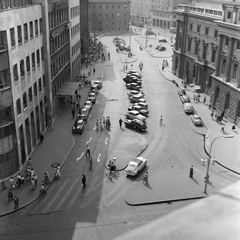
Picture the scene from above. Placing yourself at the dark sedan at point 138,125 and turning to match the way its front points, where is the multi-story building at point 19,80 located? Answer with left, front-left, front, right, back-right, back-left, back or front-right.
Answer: right

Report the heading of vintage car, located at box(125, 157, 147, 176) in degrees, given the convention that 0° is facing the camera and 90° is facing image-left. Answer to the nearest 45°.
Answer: approximately 45°

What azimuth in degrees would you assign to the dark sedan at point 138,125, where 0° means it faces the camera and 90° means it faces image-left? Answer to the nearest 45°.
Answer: approximately 315°

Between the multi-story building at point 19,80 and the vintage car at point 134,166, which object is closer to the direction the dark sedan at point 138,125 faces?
the vintage car

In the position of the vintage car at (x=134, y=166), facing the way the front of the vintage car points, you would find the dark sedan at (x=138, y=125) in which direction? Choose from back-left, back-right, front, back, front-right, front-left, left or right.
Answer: back-right
